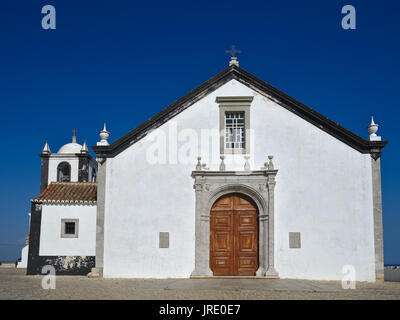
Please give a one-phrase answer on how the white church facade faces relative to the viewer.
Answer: facing the viewer

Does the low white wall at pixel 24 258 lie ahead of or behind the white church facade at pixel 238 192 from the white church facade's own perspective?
behind
